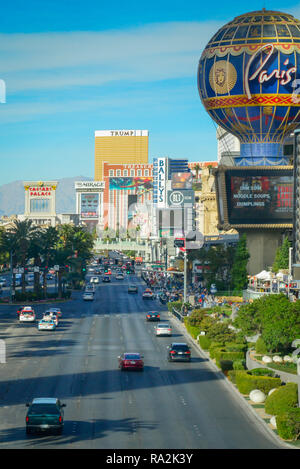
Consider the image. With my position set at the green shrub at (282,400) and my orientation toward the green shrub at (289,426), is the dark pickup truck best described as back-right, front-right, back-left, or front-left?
front-right

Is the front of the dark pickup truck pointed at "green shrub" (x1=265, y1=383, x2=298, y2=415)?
no

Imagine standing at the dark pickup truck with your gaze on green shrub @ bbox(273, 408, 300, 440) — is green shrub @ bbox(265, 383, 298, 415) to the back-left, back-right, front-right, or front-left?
front-left

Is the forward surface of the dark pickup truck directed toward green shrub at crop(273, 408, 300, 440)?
no
